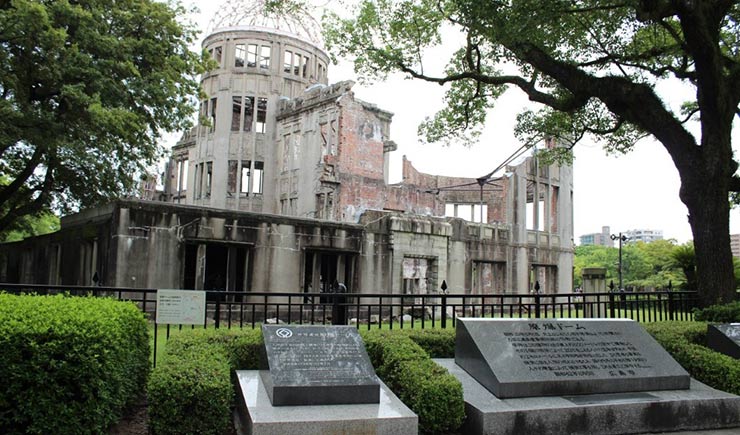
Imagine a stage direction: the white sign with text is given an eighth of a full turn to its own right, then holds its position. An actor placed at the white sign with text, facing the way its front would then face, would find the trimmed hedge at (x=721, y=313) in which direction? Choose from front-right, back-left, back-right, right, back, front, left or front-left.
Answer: back-left

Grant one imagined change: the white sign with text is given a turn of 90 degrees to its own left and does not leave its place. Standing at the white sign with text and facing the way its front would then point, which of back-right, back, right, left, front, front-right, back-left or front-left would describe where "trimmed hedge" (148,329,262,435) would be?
right

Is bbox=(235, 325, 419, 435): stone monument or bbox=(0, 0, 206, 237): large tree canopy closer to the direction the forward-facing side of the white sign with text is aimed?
the stone monument

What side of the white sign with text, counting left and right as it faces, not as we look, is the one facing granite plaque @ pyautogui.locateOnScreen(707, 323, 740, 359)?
left

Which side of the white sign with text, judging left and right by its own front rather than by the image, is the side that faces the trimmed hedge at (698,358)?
left

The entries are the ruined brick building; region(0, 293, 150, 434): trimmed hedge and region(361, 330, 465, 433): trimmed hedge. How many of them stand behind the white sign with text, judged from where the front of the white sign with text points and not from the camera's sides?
1

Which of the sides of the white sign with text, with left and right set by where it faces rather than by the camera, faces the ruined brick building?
back

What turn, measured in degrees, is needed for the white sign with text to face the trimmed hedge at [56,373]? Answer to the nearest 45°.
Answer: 0° — it already faces it

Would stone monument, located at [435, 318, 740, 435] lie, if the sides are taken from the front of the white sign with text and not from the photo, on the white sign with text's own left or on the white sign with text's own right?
on the white sign with text's own left

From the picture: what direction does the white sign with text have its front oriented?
toward the camera
